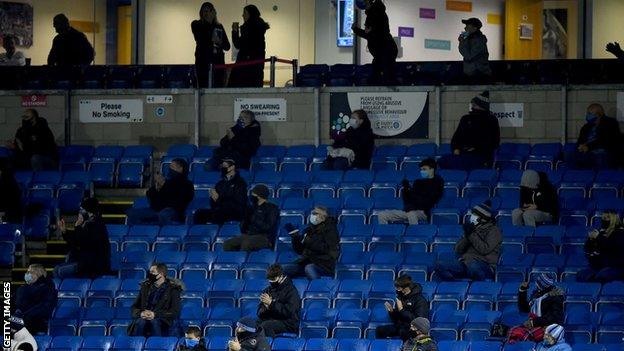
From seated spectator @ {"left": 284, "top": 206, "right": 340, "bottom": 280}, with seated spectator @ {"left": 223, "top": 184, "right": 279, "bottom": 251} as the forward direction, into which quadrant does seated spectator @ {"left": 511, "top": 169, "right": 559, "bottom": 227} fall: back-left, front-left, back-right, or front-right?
back-right

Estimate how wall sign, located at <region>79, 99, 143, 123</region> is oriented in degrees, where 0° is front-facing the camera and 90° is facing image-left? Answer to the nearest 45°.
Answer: approximately 0°

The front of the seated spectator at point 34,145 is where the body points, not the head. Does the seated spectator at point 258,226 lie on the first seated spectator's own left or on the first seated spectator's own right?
on the first seated spectator's own left

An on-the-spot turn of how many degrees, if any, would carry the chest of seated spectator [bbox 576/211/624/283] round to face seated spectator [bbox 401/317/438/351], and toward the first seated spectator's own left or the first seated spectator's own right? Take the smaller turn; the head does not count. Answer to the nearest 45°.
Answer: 0° — they already face them

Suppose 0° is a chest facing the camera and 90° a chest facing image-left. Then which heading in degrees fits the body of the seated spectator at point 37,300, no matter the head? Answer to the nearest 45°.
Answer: approximately 45°

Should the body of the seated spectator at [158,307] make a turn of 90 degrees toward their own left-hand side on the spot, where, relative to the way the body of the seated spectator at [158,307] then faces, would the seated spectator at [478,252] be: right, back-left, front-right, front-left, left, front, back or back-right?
front-left

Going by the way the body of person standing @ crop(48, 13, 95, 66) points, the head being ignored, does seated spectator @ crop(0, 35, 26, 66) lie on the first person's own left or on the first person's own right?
on the first person's own right
